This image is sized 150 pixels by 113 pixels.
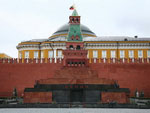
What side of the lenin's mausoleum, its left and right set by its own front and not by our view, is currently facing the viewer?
front
